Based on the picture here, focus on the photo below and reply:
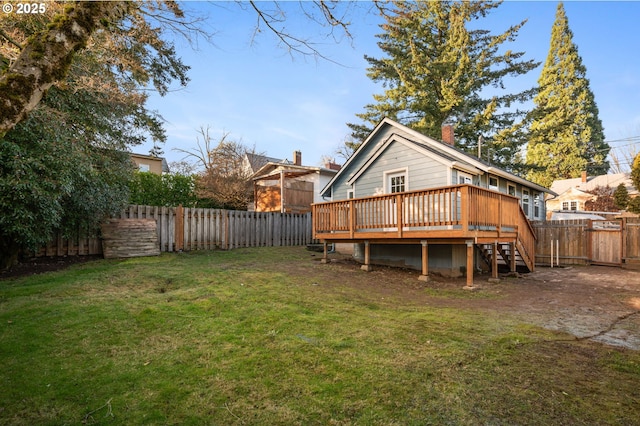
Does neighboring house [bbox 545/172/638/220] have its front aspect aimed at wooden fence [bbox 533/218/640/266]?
yes

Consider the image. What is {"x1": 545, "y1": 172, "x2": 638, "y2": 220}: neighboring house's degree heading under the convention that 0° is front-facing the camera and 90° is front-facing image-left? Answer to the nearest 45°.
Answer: approximately 0°

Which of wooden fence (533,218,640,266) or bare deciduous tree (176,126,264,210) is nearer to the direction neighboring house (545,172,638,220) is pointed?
the wooden fence

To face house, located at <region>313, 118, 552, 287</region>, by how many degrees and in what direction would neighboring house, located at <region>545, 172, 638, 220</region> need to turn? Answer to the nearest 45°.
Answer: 0° — it already faces it

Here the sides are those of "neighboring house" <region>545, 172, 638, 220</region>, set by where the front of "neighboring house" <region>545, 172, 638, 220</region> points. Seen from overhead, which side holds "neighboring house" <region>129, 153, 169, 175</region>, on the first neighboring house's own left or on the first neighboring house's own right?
on the first neighboring house's own right

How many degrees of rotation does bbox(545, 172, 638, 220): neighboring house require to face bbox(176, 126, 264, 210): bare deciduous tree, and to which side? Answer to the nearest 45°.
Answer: approximately 45° to its right
